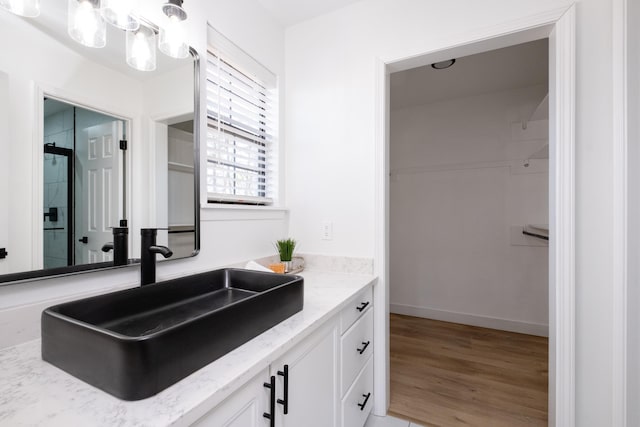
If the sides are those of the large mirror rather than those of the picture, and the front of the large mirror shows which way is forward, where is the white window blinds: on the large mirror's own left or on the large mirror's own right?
on the large mirror's own left

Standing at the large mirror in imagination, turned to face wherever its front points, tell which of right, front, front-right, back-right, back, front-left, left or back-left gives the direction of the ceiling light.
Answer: front-left

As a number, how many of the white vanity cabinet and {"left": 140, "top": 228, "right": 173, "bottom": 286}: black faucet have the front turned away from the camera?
0

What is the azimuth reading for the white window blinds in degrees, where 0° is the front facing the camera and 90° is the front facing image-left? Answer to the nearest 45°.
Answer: approximately 315°

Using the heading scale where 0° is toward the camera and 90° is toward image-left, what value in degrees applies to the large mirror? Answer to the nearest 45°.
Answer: approximately 315°

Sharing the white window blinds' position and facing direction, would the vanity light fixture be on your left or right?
on your right
